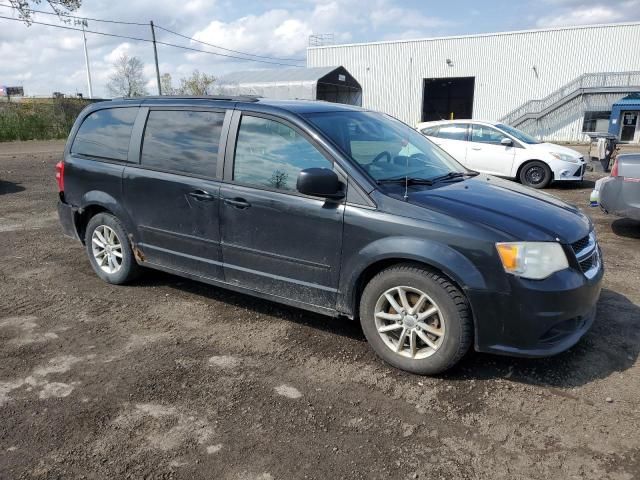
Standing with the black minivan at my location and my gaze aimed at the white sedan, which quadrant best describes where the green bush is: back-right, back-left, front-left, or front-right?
front-left

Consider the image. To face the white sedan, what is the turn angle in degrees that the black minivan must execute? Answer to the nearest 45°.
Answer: approximately 90° to its left

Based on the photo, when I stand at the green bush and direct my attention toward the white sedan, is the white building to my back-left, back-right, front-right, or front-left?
front-left

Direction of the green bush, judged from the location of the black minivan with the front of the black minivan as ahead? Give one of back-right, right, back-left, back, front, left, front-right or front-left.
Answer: back

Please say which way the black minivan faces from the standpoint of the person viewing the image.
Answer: facing the viewer and to the right of the viewer

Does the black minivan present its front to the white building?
no
